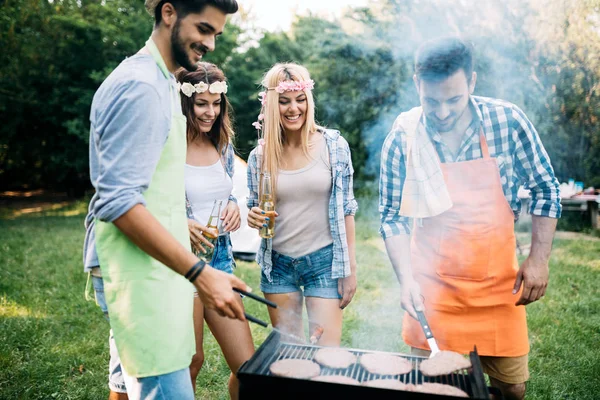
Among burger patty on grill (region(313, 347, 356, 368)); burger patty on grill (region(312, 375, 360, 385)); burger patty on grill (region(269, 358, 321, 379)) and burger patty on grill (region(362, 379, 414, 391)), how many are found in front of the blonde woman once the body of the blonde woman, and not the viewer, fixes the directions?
4

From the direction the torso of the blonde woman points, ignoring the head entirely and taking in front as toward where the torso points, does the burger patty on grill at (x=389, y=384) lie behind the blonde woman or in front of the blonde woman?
in front

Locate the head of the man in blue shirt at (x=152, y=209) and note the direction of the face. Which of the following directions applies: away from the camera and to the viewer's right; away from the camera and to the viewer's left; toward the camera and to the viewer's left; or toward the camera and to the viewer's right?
toward the camera and to the viewer's right

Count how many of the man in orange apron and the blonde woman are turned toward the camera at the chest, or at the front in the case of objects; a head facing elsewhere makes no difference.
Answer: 2

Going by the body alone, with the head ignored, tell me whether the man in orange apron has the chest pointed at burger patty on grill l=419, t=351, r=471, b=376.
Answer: yes

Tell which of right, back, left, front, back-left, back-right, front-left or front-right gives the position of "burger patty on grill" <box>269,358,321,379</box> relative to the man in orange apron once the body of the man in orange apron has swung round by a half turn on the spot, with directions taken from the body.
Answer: back-left

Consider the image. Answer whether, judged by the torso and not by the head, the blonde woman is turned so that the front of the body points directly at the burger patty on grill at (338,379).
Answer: yes

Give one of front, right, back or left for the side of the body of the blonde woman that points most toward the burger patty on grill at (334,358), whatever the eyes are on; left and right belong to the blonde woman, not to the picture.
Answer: front

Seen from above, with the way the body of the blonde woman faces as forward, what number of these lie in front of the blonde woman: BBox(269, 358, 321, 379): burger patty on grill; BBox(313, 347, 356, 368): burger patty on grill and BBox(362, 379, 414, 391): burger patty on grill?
3
